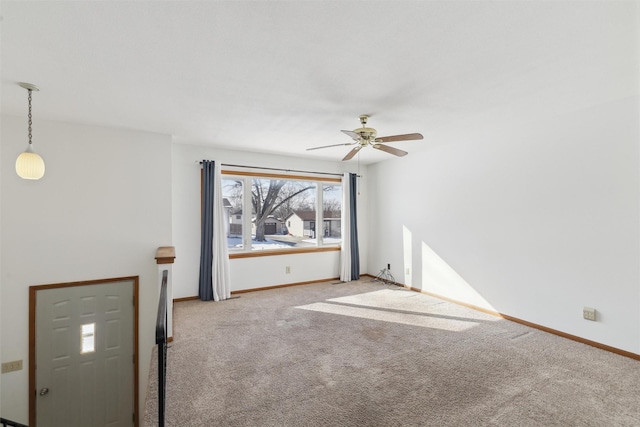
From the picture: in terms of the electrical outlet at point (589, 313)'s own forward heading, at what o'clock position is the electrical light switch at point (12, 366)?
the electrical light switch at point (12, 366) is roughly at 12 o'clock from the electrical outlet at point (589, 313).

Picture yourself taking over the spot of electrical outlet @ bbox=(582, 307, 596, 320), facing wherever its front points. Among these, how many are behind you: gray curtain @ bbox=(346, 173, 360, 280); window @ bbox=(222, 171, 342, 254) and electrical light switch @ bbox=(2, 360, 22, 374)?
0

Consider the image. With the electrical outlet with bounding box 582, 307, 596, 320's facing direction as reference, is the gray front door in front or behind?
in front

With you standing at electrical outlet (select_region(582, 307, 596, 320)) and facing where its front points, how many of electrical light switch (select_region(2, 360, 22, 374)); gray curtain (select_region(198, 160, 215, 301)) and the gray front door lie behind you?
0

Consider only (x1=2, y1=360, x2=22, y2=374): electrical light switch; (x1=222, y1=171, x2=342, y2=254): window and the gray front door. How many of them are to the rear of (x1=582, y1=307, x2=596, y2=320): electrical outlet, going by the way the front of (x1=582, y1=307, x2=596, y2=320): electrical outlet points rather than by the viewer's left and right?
0

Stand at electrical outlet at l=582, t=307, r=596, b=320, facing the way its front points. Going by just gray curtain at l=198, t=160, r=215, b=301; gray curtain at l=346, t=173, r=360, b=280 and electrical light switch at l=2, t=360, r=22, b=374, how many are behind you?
0

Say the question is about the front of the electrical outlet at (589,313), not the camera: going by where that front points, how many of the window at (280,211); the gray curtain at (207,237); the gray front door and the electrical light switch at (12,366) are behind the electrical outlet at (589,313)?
0

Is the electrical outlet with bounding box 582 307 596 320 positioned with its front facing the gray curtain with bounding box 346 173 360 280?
no

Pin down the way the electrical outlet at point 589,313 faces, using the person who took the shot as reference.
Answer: facing the viewer and to the left of the viewer
